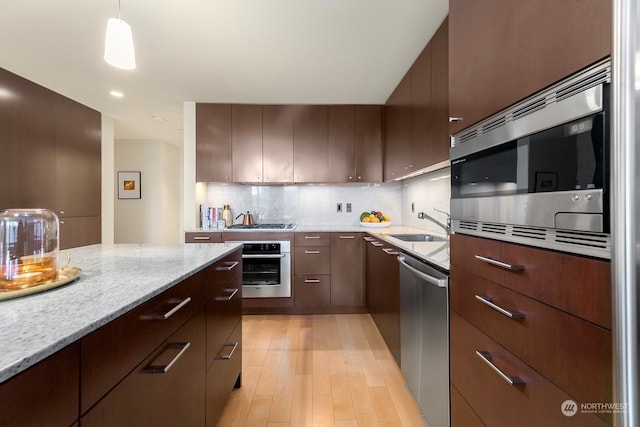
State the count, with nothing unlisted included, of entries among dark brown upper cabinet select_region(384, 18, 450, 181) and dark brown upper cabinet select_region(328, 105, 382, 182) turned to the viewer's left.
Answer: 1

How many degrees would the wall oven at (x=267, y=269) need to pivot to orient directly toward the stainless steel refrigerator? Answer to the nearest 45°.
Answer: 0° — it already faces it

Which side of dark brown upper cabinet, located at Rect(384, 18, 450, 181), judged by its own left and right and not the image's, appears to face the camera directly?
left

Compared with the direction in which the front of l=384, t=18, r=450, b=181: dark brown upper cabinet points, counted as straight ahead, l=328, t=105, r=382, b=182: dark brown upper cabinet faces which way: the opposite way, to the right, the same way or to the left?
to the left

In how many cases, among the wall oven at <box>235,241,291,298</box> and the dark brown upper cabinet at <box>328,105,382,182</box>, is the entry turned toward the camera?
2

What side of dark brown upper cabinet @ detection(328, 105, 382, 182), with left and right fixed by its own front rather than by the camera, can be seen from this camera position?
front

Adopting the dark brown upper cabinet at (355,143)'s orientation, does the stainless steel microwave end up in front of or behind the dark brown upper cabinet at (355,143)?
in front

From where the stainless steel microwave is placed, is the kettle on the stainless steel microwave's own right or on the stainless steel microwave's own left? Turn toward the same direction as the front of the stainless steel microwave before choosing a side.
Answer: on the stainless steel microwave's own right

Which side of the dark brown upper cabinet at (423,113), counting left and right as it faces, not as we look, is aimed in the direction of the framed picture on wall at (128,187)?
front

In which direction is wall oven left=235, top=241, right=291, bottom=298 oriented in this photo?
toward the camera

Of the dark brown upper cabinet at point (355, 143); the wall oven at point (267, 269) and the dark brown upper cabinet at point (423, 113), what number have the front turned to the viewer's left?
1

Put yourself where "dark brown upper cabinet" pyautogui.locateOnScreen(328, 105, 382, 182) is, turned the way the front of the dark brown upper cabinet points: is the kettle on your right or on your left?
on your right

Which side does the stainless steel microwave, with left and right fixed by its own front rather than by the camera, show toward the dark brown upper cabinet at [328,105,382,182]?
right

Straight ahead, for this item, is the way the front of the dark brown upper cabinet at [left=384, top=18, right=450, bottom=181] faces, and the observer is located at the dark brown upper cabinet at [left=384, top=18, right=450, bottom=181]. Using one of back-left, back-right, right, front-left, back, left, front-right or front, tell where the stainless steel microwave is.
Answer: left

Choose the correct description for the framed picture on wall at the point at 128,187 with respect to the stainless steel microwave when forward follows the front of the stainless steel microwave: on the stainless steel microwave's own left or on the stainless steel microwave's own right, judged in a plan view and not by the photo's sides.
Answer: on the stainless steel microwave's own right
